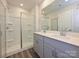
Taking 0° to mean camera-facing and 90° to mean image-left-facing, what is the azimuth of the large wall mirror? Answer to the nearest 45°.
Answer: approximately 45°

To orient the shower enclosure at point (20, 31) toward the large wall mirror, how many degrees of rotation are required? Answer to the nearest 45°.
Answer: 0° — it already faces it

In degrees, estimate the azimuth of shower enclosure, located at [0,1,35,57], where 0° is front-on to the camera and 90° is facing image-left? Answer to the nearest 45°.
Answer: approximately 315°

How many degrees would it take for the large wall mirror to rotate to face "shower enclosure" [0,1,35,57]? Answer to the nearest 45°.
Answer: approximately 90° to its right
